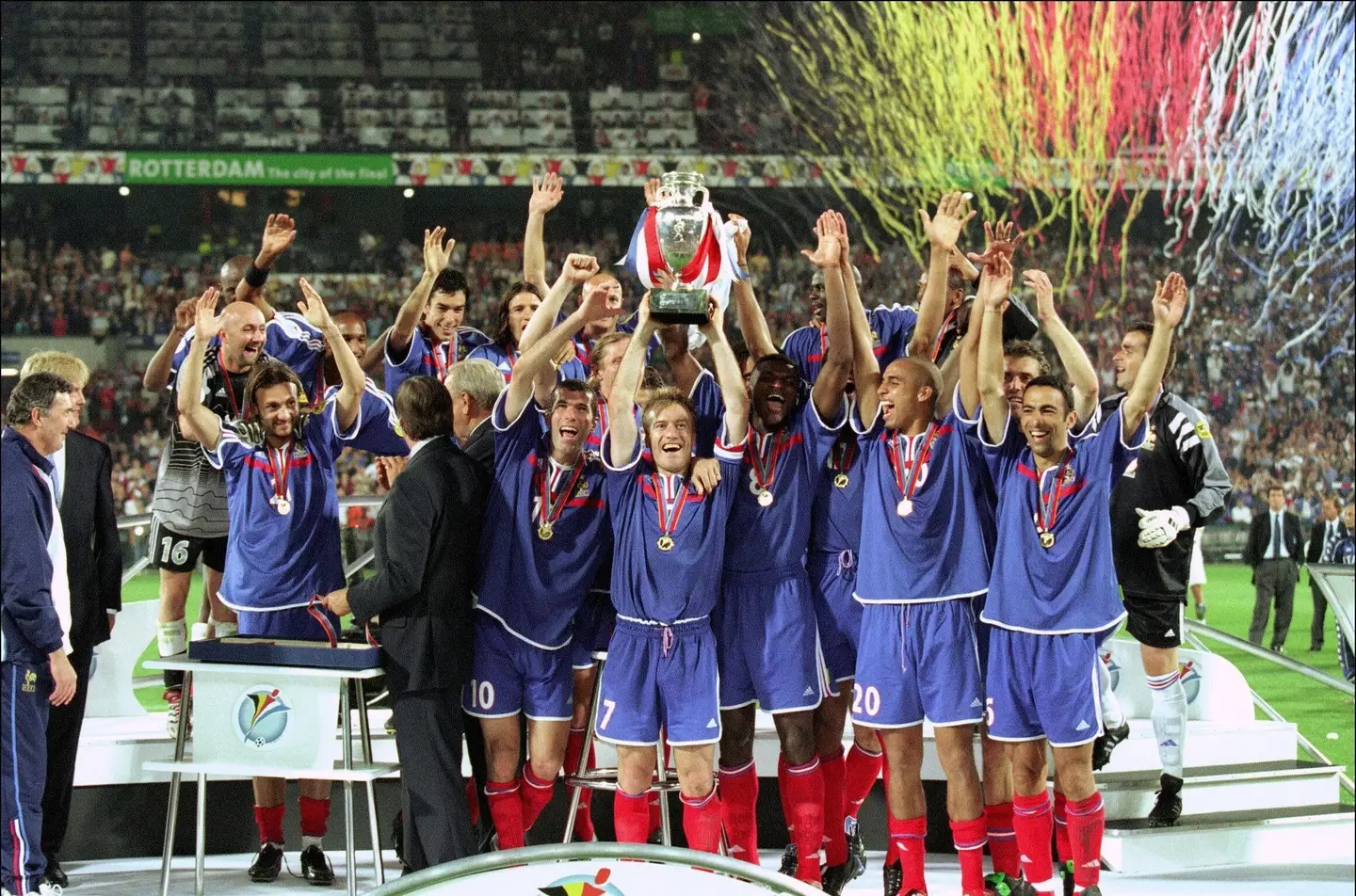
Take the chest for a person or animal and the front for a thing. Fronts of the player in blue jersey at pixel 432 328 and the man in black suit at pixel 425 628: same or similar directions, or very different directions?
very different directions

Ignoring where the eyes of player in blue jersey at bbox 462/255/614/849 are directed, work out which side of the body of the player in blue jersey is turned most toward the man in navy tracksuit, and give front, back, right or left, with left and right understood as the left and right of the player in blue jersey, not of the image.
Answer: right

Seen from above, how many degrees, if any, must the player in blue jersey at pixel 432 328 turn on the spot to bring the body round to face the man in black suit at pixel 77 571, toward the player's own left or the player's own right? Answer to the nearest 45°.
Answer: approximately 90° to the player's own right

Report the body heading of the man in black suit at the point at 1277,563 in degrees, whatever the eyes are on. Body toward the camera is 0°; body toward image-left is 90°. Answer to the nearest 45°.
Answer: approximately 0°

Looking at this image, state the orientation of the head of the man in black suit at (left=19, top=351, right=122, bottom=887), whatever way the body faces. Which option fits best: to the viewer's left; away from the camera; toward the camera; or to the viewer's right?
to the viewer's right

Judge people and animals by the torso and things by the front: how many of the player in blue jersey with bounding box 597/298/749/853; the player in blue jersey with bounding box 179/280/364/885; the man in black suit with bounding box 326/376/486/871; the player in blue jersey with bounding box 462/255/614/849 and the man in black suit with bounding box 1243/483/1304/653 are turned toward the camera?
4
